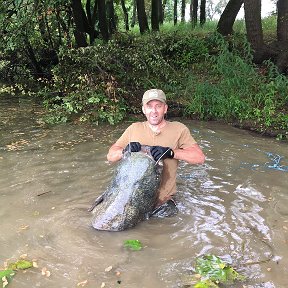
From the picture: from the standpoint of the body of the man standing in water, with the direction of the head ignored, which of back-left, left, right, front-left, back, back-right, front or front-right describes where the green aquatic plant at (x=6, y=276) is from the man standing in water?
front-right

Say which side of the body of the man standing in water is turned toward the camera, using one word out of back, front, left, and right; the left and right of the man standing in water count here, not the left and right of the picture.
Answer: front

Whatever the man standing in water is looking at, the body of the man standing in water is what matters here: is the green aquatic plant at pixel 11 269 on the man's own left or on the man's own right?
on the man's own right

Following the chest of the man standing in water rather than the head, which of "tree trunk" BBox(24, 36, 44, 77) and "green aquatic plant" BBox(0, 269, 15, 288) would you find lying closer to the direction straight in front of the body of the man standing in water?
the green aquatic plant

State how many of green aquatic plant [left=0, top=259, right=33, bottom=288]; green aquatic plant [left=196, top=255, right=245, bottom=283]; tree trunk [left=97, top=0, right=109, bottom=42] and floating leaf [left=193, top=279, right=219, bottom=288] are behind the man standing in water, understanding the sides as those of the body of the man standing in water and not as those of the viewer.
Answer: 1

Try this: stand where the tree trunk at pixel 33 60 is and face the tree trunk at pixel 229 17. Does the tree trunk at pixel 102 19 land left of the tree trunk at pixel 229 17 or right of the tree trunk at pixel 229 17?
left

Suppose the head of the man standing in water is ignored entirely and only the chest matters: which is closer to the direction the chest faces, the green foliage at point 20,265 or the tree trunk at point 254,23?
the green foliage

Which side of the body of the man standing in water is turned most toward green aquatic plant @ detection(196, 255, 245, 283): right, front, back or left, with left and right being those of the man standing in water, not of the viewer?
front

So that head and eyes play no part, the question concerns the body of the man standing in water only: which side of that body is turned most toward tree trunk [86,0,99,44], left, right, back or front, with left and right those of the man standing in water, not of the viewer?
back

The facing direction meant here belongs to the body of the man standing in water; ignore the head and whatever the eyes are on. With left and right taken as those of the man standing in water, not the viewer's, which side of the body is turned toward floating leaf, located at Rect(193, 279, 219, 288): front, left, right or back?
front

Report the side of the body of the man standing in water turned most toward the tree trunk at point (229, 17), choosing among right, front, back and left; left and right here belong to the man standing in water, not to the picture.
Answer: back

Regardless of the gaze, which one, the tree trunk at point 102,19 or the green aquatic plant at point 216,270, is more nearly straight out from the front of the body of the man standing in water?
the green aquatic plant

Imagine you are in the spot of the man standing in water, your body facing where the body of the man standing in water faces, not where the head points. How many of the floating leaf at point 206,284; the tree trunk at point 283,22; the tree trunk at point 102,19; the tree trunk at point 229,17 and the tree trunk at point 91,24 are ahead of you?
1

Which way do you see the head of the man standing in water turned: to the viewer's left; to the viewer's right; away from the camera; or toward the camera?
toward the camera

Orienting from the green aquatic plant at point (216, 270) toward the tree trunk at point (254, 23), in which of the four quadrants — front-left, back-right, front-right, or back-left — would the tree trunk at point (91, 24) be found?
front-left

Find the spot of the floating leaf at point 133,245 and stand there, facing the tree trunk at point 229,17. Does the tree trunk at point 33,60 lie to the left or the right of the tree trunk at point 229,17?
left
